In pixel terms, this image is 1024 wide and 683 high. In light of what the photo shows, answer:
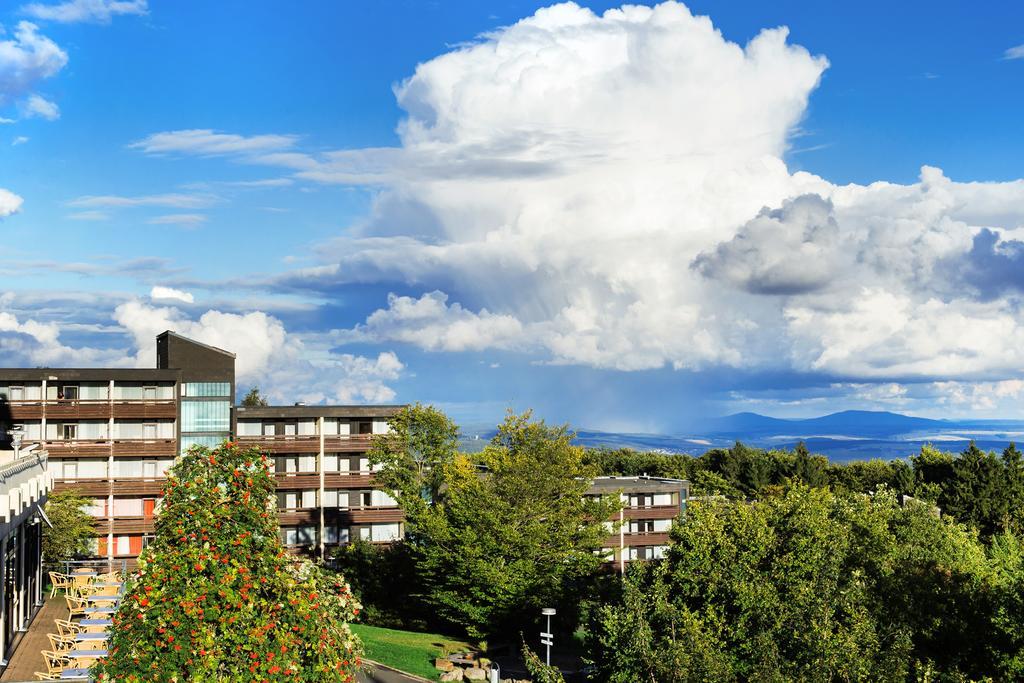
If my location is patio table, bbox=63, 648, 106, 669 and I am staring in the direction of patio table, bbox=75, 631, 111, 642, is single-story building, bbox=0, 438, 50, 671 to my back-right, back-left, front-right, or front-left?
front-left

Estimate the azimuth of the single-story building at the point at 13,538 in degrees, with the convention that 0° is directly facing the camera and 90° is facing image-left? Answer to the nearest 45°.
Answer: approximately 270°
